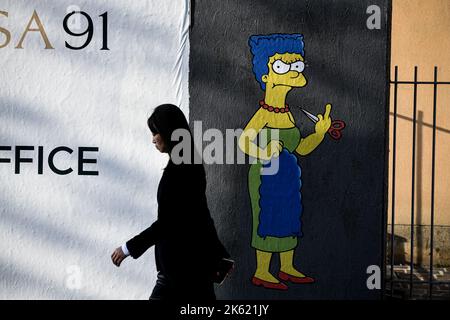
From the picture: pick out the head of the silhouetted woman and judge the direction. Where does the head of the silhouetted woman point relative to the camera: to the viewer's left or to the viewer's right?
to the viewer's left

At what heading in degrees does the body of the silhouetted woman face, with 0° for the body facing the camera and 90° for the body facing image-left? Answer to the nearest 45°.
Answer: approximately 90°
